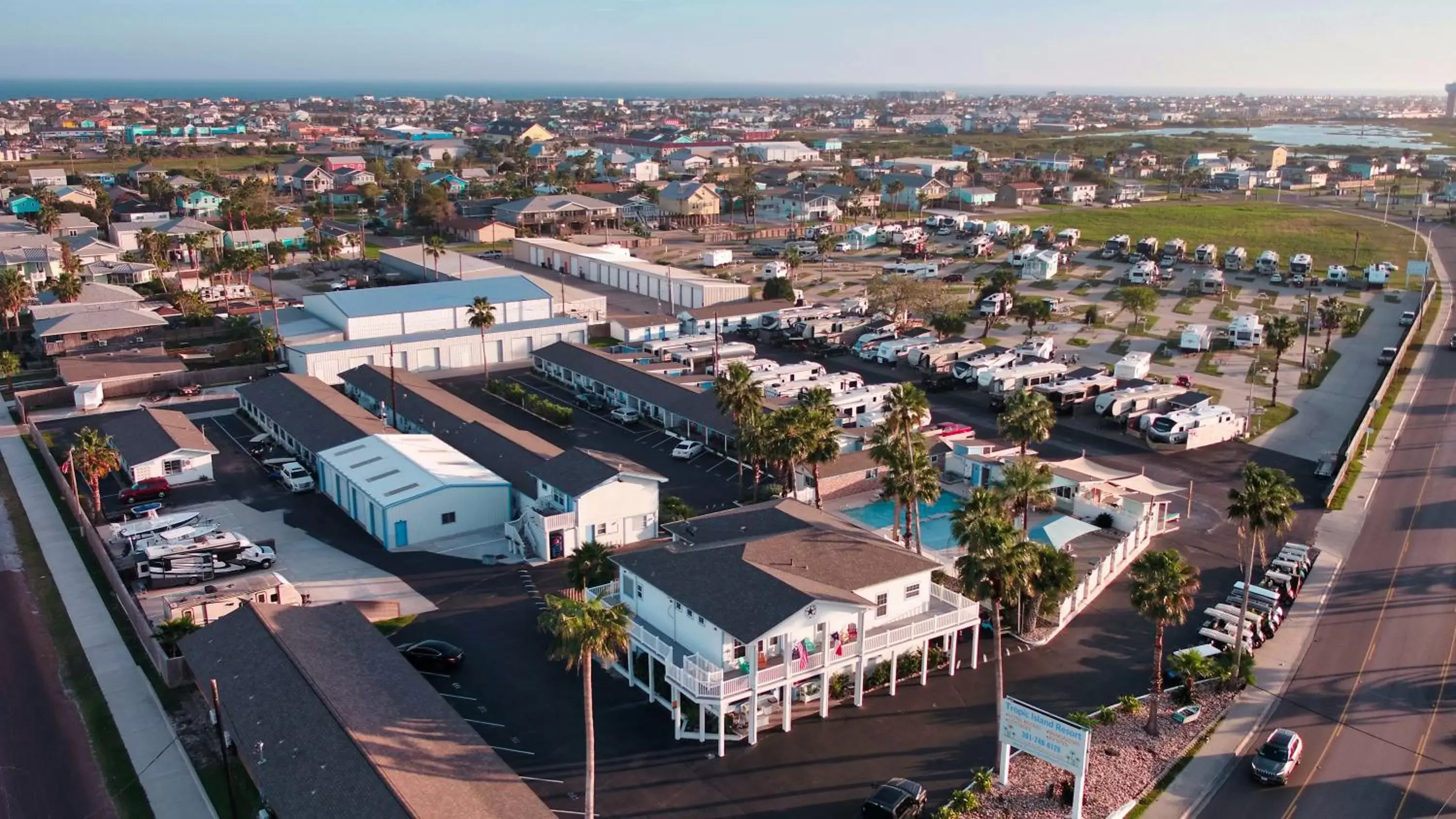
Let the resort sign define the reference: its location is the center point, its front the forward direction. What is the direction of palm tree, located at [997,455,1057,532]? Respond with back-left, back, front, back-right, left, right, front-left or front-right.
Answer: back-right

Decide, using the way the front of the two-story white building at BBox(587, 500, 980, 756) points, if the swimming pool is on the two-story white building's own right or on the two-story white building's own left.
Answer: on the two-story white building's own left

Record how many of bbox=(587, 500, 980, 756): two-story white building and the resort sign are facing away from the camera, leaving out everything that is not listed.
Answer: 0

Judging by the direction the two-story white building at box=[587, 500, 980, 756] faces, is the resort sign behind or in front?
in front

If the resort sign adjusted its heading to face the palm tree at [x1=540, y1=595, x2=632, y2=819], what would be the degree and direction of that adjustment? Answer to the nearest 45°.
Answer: approximately 45° to its right

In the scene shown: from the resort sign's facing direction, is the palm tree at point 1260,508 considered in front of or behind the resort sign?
behind

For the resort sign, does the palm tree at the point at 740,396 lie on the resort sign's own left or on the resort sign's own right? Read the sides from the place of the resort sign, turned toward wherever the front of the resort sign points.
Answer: on the resort sign's own right

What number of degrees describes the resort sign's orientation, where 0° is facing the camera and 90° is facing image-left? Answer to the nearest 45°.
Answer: approximately 45°

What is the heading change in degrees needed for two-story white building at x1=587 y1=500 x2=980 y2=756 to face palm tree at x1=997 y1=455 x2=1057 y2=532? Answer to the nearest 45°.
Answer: approximately 90° to its left

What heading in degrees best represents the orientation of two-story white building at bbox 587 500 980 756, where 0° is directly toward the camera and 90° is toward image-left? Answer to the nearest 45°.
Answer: approximately 315°
